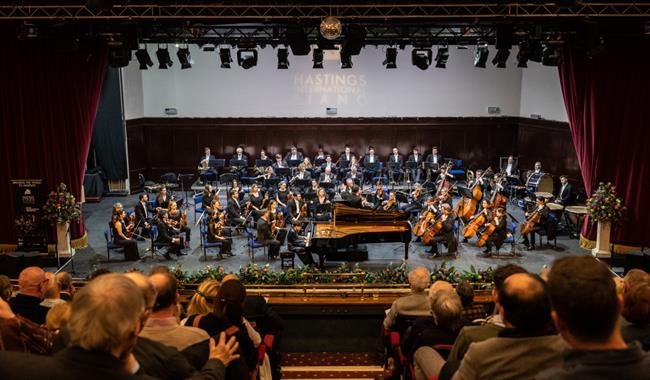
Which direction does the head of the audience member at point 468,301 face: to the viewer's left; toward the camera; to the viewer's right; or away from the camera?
away from the camera

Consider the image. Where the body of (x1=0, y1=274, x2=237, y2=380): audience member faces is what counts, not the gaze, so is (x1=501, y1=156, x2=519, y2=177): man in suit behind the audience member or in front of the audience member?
in front

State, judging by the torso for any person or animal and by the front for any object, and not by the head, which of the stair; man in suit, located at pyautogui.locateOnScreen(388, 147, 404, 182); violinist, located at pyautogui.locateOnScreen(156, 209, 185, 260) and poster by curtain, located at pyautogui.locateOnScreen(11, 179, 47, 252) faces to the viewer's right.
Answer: the violinist

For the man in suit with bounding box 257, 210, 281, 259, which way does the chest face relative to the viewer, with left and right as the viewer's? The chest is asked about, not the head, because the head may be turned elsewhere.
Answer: facing to the right of the viewer

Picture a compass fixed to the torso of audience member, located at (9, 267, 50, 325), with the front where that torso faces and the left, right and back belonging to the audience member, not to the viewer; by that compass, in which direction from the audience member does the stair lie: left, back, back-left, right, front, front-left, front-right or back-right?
front-right

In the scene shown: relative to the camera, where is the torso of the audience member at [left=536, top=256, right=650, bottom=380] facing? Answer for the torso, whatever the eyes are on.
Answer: away from the camera

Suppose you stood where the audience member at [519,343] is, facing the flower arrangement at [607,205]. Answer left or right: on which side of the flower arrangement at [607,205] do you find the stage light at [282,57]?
left

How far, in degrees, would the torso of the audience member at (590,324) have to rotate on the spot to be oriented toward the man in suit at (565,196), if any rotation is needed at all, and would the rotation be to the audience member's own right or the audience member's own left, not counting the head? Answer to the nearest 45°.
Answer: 0° — they already face them

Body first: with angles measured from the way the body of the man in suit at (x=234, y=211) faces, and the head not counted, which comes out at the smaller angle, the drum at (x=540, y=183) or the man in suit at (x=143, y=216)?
the drum

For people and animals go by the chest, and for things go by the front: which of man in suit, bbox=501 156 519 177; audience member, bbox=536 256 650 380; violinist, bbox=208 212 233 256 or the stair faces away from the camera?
the audience member

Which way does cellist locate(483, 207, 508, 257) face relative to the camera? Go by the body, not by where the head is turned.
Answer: to the viewer's left

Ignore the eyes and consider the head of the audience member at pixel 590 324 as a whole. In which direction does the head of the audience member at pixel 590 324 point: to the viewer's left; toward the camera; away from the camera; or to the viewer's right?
away from the camera

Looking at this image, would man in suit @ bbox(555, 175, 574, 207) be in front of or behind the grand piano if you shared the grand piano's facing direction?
behind

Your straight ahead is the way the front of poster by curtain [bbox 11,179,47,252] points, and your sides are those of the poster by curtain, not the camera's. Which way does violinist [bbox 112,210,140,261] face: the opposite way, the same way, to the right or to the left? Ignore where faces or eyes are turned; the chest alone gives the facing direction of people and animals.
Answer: to the left

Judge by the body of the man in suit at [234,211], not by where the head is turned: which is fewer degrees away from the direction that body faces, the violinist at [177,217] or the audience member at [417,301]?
the audience member

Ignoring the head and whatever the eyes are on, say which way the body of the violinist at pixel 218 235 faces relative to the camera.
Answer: to the viewer's right

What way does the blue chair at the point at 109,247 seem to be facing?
to the viewer's right
